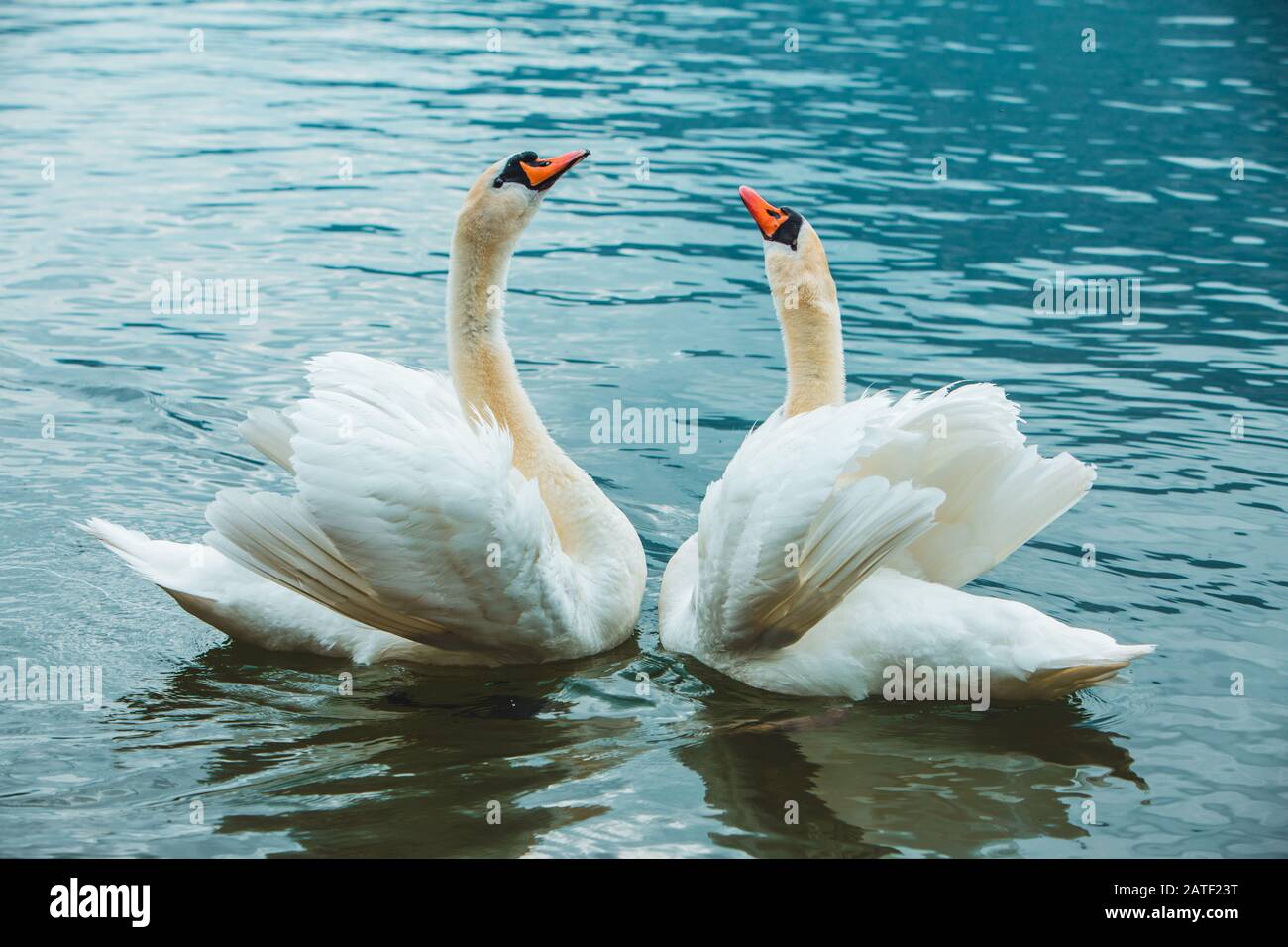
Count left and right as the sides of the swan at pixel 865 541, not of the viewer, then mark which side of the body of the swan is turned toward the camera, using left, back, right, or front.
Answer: left

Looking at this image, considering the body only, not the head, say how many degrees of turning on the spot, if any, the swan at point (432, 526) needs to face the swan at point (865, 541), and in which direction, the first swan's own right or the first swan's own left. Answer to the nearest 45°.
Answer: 0° — it already faces it

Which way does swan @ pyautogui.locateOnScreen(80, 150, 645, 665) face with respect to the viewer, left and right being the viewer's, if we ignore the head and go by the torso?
facing to the right of the viewer

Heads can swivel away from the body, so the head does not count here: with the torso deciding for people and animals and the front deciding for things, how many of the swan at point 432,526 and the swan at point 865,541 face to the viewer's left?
1

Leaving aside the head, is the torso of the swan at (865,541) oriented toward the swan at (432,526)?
yes

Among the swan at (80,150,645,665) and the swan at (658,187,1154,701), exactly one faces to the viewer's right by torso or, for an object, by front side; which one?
the swan at (80,150,645,665)

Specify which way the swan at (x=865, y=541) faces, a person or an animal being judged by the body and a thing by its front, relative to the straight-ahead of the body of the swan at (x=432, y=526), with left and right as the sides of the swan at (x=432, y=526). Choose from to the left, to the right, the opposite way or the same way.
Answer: the opposite way
